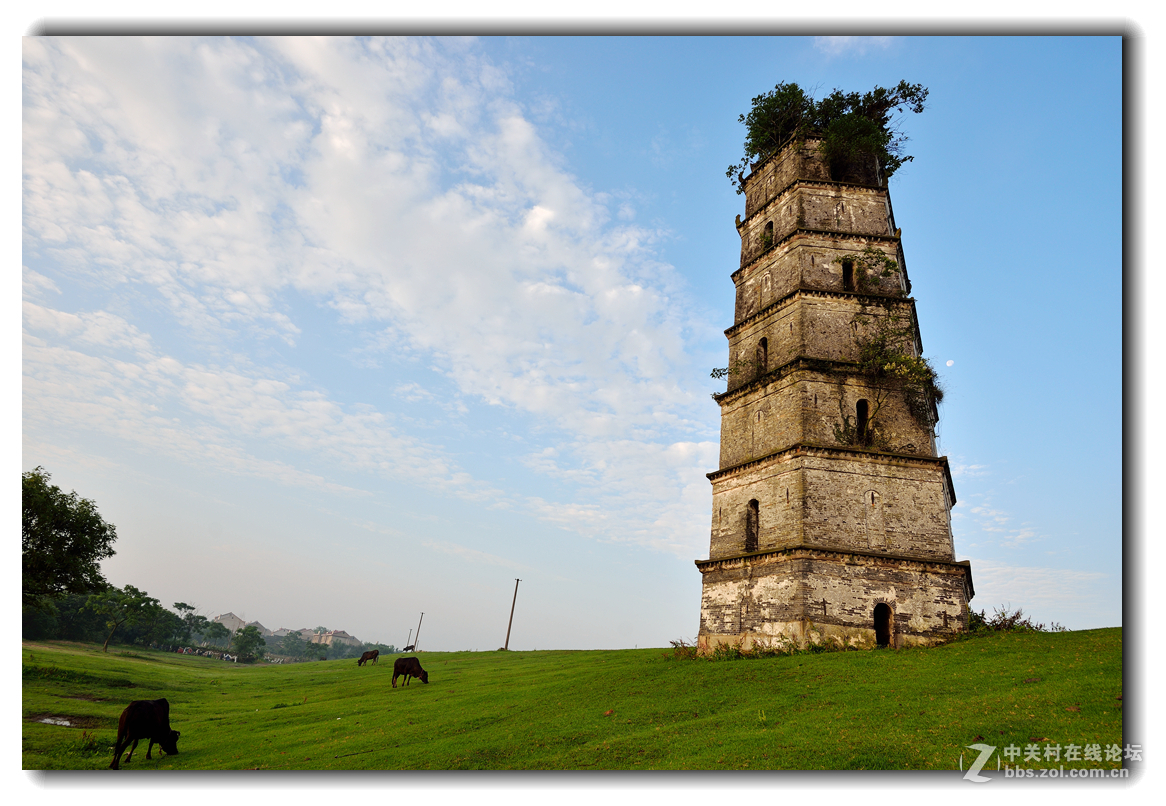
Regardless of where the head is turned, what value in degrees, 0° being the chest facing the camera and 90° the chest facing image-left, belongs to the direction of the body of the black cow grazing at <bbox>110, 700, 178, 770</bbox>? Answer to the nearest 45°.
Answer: approximately 225°

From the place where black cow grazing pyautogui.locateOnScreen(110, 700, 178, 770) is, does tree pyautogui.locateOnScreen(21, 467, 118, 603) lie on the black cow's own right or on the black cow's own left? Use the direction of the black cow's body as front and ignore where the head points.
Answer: on the black cow's own left
